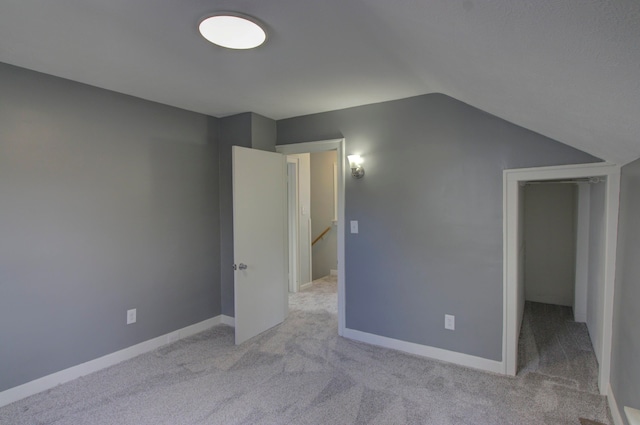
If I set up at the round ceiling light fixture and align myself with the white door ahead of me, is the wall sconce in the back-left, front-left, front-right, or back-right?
front-right

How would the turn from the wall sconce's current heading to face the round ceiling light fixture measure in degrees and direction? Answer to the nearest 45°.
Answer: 0° — it already faces it

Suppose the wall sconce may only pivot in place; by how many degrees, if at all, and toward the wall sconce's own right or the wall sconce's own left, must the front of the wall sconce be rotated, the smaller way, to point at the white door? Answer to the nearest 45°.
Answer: approximately 45° to the wall sconce's own right

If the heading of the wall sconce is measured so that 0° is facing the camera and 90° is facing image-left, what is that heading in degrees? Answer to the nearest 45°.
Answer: approximately 45°

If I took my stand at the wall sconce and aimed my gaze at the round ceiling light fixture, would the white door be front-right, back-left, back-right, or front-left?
front-right

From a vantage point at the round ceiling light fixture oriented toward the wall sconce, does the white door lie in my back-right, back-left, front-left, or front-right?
front-left
